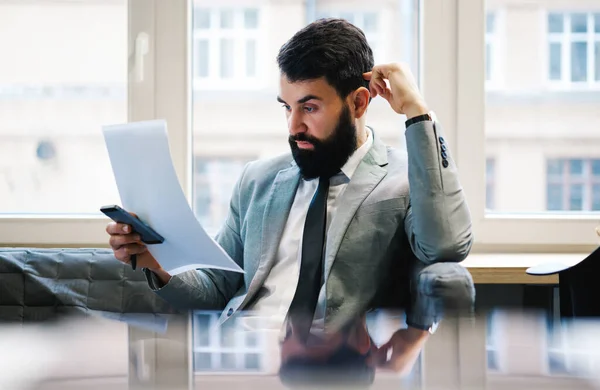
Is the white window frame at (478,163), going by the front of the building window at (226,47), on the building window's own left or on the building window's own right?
on the building window's own left

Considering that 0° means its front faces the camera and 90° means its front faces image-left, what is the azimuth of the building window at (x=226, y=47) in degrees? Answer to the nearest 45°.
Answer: approximately 0°

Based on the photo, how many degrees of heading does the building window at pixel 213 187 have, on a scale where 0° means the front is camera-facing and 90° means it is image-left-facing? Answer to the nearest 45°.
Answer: approximately 0°

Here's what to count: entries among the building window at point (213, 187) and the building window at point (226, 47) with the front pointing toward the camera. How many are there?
2
